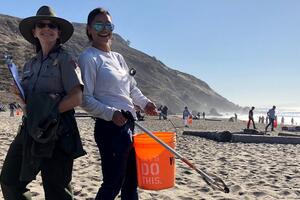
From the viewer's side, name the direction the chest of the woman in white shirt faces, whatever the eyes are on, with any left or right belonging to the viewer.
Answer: facing the viewer and to the right of the viewer

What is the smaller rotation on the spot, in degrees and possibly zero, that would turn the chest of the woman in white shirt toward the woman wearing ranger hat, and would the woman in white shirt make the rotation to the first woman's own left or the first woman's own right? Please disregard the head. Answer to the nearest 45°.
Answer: approximately 90° to the first woman's own right
